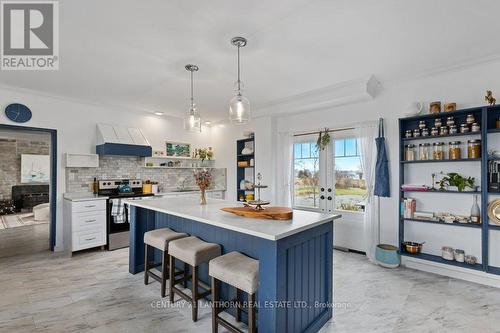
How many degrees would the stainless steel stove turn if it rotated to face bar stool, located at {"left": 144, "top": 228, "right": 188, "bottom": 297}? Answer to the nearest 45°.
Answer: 0° — it already faces it

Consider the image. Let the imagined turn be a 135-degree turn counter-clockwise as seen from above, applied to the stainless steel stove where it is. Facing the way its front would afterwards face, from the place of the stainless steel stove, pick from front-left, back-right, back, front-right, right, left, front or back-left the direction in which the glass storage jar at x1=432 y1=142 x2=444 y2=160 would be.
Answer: right

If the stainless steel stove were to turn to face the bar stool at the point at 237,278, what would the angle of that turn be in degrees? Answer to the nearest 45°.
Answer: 0° — it already faces it

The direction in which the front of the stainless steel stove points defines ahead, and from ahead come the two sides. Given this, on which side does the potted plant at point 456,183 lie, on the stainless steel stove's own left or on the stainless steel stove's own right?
on the stainless steel stove's own left

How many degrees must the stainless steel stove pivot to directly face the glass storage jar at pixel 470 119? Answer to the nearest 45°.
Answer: approximately 45° to its left

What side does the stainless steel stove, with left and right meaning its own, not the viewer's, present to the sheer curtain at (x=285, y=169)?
left

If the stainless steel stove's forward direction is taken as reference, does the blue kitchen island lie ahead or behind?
ahead

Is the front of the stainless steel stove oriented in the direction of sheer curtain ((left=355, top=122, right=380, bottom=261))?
no

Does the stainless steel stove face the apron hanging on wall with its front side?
no

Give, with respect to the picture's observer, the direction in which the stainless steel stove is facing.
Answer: facing the viewer

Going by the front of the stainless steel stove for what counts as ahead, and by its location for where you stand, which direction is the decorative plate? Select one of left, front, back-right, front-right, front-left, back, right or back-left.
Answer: front-left

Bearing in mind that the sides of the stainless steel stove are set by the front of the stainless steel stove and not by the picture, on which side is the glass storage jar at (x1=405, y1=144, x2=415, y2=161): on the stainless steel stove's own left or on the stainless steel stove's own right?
on the stainless steel stove's own left

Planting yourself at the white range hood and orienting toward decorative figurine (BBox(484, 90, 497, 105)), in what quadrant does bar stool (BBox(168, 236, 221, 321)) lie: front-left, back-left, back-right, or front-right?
front-right

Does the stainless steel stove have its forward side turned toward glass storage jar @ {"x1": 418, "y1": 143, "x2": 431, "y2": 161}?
no

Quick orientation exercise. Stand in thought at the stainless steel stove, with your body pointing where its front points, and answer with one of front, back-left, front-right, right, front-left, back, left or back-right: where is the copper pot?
front-left
